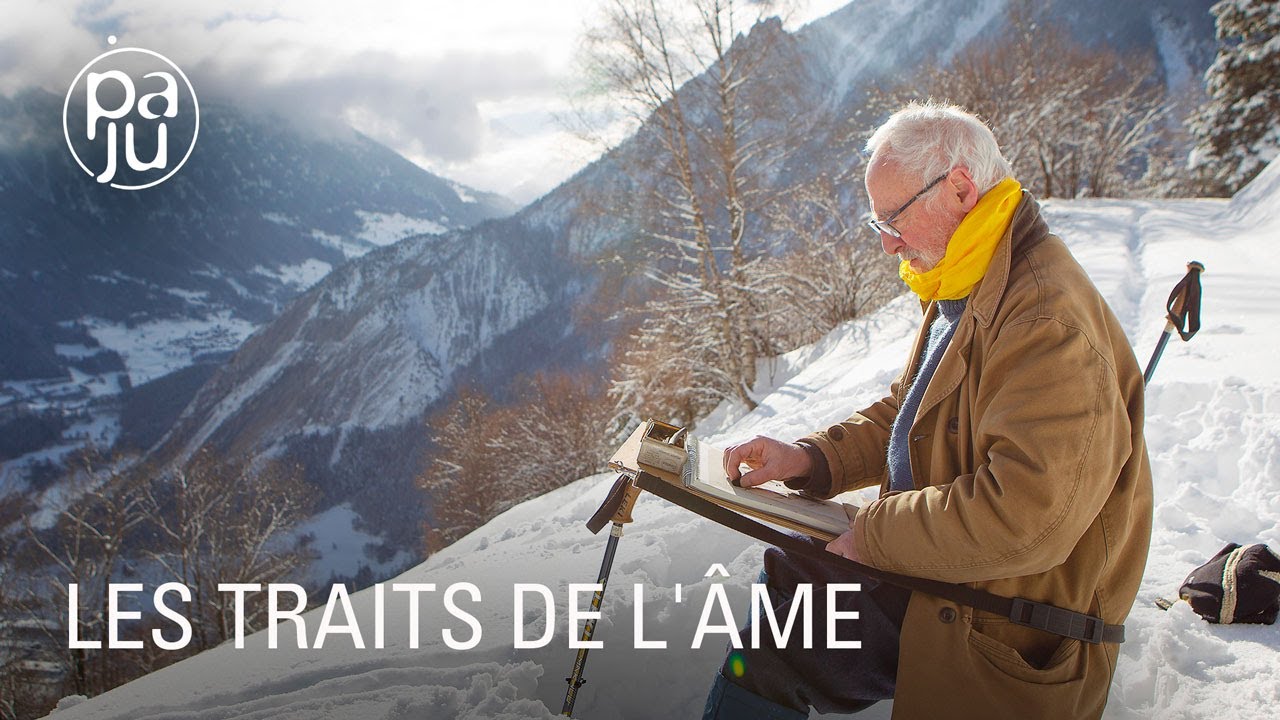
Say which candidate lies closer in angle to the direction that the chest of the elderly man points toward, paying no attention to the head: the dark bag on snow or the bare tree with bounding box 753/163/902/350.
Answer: the bare tree

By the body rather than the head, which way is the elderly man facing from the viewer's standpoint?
to the viewer's left

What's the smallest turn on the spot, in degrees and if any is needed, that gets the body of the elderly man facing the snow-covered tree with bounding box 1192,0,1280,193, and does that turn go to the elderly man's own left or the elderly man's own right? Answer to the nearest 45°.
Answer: approximately 90° to the elderly man's own right

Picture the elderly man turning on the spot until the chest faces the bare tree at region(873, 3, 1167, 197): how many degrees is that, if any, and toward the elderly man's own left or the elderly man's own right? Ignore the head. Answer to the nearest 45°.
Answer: approximately 90° to the elderly man's own right

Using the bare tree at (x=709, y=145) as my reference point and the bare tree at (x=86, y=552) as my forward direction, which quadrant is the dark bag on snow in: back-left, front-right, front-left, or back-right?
back-left

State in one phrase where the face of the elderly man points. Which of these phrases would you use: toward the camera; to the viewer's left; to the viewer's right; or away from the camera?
to the viewer's left
